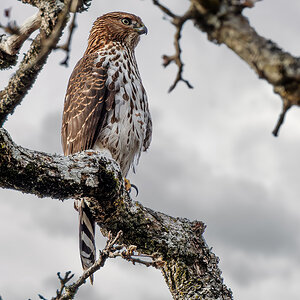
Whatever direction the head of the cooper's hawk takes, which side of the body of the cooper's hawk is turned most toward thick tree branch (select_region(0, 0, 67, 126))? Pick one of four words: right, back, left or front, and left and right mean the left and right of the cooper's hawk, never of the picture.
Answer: right

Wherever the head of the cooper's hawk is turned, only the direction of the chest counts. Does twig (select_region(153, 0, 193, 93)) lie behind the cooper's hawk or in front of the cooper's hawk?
in front

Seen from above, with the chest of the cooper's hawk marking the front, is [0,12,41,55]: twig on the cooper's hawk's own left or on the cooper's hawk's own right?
on the cooper's hawk's own right
